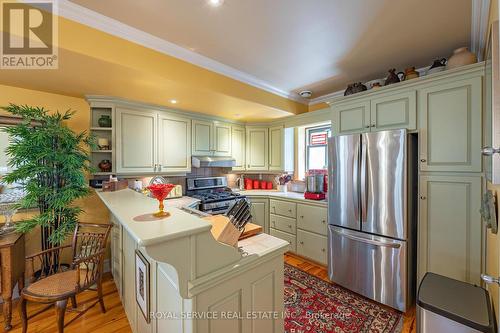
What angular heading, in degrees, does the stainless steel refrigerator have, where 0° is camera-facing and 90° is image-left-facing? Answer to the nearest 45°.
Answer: approximately 45°

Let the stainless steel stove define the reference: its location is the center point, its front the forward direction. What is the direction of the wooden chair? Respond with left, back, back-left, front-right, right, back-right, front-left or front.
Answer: right

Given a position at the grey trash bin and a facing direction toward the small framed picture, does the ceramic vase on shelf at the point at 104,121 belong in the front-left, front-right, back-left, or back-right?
front-right

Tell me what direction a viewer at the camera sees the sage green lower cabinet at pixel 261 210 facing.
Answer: facing the viewer

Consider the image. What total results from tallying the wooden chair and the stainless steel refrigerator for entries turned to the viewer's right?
0

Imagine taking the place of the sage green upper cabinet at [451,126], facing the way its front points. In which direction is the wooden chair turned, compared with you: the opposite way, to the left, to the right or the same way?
to the left

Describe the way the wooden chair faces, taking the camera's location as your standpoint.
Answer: facing the viewer and to the left of the viewer

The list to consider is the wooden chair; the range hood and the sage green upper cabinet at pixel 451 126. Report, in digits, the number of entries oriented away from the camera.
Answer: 0
